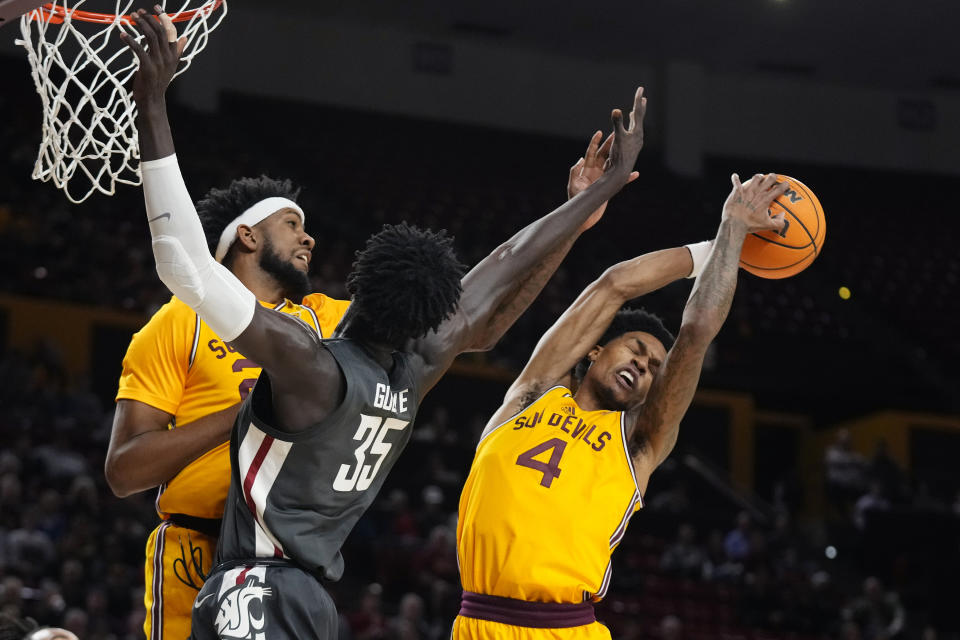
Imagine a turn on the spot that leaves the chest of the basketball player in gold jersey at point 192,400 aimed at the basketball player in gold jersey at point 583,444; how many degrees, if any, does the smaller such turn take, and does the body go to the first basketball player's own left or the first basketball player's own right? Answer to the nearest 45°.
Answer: approximately 45° to the first basketball player's own left

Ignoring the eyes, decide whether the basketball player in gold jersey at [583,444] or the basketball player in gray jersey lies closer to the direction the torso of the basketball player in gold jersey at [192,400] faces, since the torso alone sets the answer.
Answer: the basketball player in gray jersey

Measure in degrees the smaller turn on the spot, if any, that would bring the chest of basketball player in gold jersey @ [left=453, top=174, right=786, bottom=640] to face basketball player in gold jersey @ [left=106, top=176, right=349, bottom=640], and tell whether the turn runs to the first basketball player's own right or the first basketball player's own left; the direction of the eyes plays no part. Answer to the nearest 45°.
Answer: approximately 45° to the first basketball player's own right

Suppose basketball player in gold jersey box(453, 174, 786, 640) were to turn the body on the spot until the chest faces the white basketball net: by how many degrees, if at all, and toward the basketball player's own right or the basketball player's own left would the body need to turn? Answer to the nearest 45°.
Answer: approximately 90° to the basketball player's own right

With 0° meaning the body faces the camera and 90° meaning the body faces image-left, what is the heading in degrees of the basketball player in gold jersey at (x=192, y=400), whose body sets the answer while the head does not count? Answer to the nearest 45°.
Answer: approximately 315°

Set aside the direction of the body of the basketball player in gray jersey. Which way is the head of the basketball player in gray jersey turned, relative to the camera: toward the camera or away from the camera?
away from the camera

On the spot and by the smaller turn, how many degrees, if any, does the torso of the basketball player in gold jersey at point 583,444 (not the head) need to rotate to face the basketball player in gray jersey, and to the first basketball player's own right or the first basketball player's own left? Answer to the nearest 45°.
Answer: approximately 45° to the first basketball player's own right

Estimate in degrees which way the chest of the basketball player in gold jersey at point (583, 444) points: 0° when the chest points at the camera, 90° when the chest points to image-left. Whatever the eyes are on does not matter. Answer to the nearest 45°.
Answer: approximately 0°
